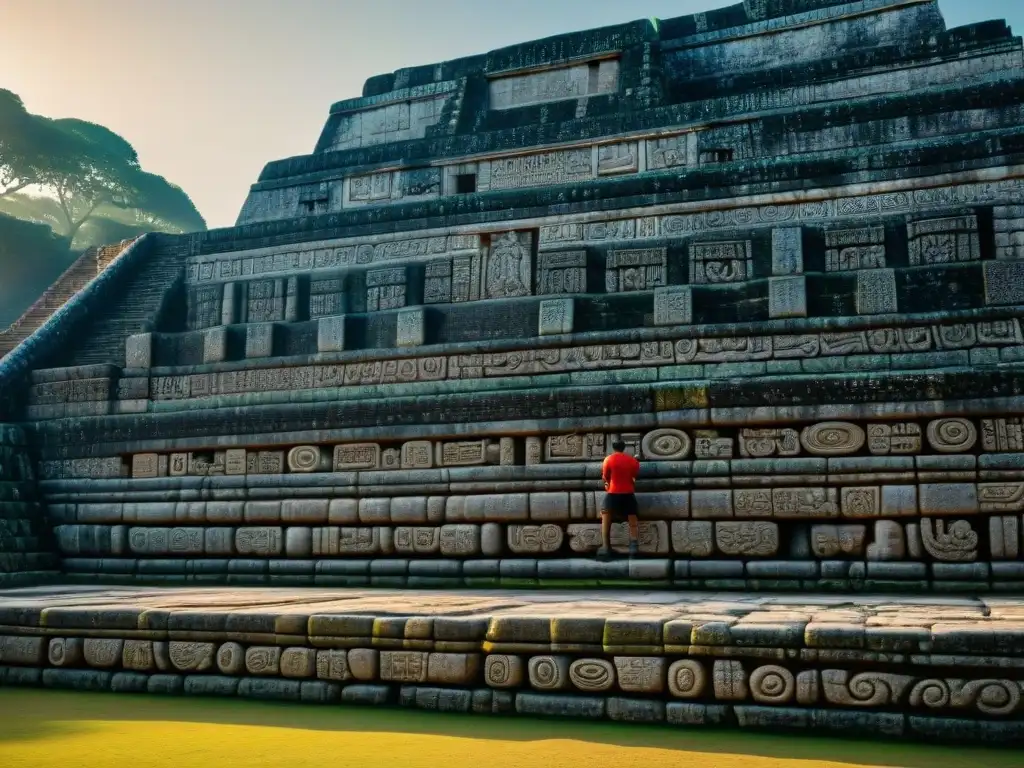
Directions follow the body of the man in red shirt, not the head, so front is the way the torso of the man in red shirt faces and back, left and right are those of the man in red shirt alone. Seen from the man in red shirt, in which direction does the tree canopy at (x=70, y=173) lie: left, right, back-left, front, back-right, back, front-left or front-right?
front-left

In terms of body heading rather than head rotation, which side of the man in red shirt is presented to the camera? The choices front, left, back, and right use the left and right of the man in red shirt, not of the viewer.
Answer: back
